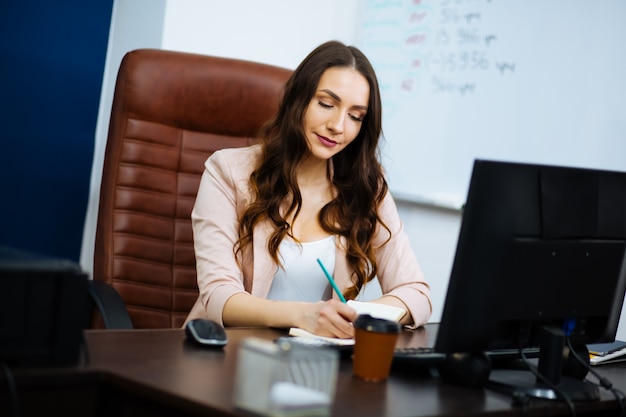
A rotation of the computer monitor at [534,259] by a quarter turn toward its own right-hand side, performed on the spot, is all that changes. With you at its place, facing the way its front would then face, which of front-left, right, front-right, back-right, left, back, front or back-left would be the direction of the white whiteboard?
front-left

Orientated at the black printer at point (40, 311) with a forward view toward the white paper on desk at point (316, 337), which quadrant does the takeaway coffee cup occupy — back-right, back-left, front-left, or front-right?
front-right

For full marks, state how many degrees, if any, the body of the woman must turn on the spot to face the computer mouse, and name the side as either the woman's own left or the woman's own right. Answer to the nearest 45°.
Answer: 0° — they already face it

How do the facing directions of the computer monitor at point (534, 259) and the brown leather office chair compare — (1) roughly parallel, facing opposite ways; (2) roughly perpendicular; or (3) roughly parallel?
roughly parallel, facing opposite ways

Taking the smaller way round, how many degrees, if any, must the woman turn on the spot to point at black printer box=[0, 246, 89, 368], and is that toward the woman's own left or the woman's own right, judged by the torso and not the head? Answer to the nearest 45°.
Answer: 0° — they already face it

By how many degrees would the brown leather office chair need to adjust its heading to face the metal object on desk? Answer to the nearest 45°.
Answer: approximately 45° to its right

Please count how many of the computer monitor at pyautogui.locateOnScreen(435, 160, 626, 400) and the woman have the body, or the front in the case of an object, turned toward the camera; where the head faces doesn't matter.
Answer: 1

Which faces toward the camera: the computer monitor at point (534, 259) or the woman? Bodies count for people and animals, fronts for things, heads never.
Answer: the woman

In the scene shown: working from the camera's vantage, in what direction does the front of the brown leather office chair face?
facing the viewer and to the right of the viewer

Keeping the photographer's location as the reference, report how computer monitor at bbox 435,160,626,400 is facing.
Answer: facing away from the viewer and to the left of the viewer

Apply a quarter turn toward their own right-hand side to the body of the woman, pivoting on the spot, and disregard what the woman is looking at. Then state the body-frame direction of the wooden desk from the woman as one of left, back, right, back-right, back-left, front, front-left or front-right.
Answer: left

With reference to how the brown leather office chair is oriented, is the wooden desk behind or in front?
in front

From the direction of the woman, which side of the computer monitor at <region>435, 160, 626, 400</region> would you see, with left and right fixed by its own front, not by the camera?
front

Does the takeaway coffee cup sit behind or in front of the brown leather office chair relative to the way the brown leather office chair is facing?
in front

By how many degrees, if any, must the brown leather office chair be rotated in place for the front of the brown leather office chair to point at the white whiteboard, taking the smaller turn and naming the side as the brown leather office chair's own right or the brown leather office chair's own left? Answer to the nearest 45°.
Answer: approximately 90° to the brown leather office chair's own left

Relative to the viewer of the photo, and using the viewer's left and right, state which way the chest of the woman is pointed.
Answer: facing the viewer
